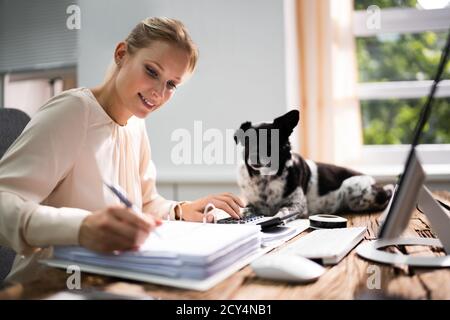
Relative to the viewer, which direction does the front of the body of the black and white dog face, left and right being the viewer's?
facing the viewer and to the left of the viewer

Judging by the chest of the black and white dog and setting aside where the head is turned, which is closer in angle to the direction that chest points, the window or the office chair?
the office chair

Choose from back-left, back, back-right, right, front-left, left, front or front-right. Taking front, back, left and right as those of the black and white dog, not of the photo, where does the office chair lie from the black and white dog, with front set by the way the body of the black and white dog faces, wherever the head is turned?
front

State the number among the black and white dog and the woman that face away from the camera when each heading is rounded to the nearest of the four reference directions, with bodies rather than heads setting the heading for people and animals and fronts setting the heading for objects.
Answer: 0

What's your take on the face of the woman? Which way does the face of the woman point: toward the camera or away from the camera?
toward the camera

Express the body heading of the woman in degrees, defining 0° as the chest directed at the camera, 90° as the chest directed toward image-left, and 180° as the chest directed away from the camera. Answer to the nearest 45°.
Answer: approximately 315°
